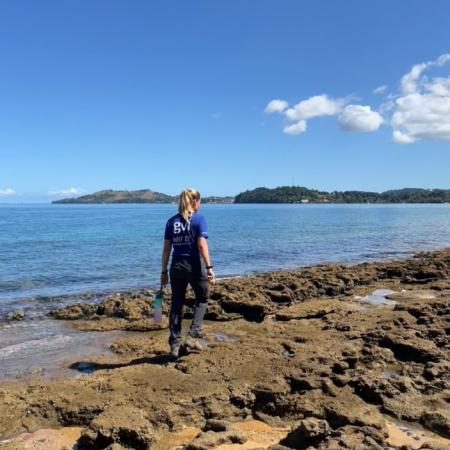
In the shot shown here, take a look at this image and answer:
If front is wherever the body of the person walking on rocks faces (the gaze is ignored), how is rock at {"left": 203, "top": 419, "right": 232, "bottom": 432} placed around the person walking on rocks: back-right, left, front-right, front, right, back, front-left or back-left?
back-right

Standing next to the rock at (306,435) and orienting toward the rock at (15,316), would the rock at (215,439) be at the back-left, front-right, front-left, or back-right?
front-left

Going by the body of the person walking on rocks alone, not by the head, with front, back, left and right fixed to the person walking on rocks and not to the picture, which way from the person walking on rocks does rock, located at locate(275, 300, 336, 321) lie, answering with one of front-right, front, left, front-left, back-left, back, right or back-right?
front

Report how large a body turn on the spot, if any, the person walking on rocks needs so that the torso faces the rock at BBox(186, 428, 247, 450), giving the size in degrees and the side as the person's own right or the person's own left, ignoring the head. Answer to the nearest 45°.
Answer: approximately 135° to the person's own right

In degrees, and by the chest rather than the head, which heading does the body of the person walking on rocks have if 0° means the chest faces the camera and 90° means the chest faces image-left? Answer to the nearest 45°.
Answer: approximately 225°

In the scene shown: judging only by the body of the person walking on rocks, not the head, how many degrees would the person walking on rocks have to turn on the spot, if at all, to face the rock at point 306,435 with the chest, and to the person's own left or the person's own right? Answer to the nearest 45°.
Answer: approximately 135° to the person's own right

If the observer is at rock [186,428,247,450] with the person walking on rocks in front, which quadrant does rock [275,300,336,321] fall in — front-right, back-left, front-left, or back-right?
front-right

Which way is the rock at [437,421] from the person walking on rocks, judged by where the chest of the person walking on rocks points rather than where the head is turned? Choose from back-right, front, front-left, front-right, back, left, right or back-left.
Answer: right

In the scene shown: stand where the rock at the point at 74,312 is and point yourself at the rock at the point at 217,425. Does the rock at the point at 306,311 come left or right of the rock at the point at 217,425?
left

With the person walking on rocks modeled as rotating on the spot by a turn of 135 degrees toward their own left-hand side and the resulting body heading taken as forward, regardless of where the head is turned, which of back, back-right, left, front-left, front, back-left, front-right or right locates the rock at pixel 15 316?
front-right

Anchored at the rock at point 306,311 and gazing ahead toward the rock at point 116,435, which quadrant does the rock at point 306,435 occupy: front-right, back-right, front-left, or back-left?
front-left

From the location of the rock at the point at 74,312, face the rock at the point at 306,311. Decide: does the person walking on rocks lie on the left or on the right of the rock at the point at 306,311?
right
